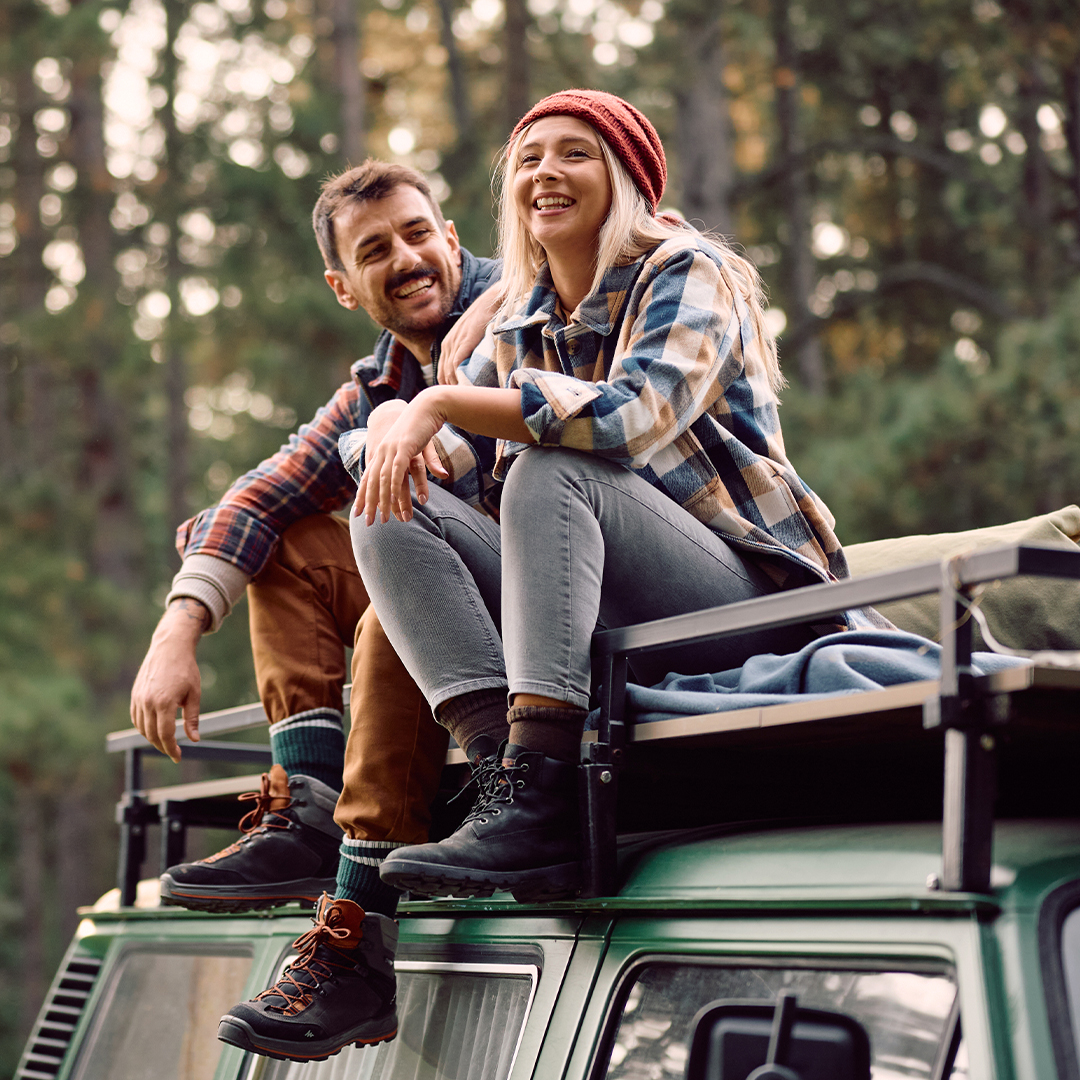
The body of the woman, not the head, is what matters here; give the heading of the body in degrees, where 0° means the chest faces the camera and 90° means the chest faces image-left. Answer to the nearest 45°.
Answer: approximately 45°

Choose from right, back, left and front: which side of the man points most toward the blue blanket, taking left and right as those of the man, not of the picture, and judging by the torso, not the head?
left
